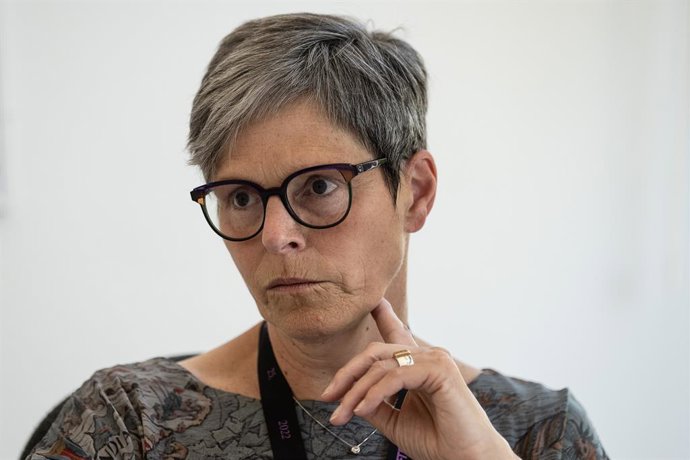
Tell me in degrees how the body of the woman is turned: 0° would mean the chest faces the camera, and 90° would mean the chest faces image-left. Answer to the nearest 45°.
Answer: approximately 0°
